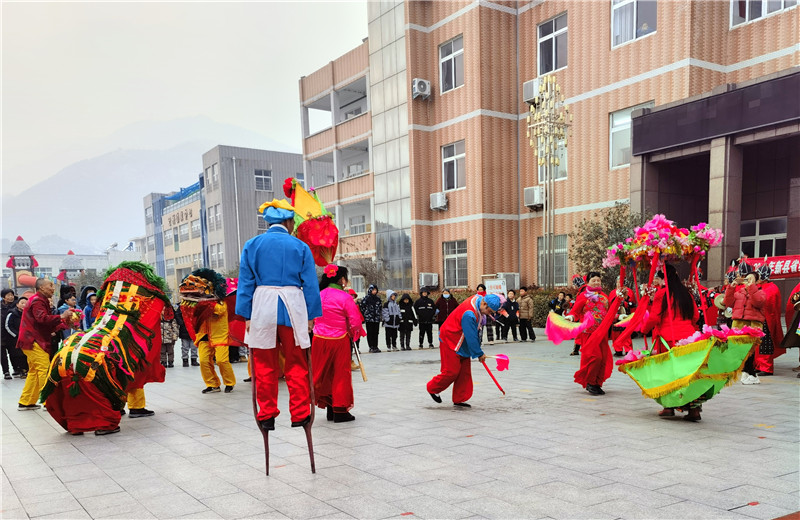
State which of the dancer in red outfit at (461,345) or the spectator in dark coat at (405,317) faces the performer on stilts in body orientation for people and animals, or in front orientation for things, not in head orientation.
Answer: the spectator in dark coat

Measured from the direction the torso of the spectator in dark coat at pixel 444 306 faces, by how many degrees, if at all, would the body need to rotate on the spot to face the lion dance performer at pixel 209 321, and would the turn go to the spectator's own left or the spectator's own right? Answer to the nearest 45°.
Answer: approximately 45° to the spectator's own right

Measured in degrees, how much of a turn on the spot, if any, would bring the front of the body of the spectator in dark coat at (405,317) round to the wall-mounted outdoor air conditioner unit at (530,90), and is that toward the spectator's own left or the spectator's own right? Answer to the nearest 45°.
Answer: approximately 135° to the spectator's own left

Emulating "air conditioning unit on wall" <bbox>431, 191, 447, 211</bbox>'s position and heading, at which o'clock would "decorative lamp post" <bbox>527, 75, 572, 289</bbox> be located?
The decorative lamp post is roughly at 9 o'clock from the air conditioning unit on wall.

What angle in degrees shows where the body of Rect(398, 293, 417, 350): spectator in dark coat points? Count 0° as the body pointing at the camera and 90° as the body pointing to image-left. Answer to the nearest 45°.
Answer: approximately 0°

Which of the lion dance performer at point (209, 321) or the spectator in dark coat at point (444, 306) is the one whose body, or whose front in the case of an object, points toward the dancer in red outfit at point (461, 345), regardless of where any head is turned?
the spectator in dark coat

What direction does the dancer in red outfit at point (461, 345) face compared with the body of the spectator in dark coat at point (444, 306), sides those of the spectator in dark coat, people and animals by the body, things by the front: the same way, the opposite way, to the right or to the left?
to the left

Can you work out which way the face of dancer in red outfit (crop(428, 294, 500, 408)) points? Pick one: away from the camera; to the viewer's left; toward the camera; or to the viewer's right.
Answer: to the viewer's right

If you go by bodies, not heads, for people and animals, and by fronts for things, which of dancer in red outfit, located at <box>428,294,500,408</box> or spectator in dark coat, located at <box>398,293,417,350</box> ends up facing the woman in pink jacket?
the spectator in dark coat

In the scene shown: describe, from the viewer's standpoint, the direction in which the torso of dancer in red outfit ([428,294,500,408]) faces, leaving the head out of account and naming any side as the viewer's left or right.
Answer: facing to the right of the viewer

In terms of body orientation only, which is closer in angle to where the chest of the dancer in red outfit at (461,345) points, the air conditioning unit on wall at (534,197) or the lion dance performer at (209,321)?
the air conditioning unit on wall

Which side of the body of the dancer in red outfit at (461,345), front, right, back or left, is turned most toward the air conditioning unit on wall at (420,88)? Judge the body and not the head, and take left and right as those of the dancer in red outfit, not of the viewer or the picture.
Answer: left
